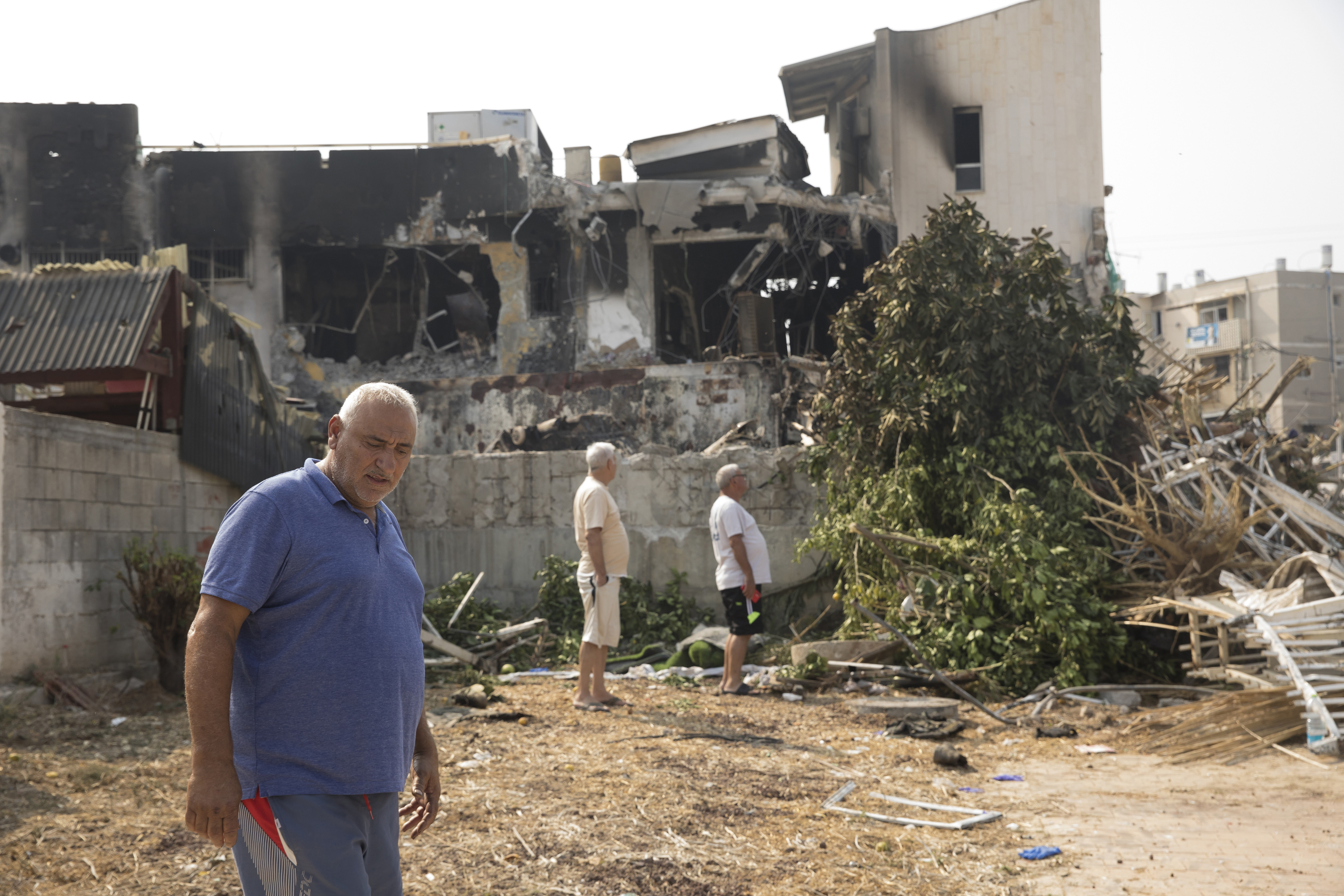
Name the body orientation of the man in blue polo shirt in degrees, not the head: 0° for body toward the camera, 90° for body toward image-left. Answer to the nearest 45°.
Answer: approximately 315°

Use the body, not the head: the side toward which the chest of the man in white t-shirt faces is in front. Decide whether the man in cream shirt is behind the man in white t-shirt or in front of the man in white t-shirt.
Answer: behind

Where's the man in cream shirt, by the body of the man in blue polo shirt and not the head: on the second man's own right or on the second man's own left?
on the second man's own left

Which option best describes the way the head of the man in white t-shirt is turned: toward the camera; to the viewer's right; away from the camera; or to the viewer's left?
to the viewer's right

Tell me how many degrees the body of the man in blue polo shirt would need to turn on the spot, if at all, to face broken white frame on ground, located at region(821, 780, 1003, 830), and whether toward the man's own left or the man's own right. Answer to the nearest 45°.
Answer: approximately 90° to the man's own left

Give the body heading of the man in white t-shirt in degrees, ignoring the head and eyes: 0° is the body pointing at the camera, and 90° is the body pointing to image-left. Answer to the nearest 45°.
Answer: approximately 270°

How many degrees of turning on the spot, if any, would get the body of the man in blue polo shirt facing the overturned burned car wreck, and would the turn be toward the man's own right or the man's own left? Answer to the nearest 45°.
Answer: approximately 135° to the man's own left

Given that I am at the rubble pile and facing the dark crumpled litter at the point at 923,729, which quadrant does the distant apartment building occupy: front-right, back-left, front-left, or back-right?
back-right
